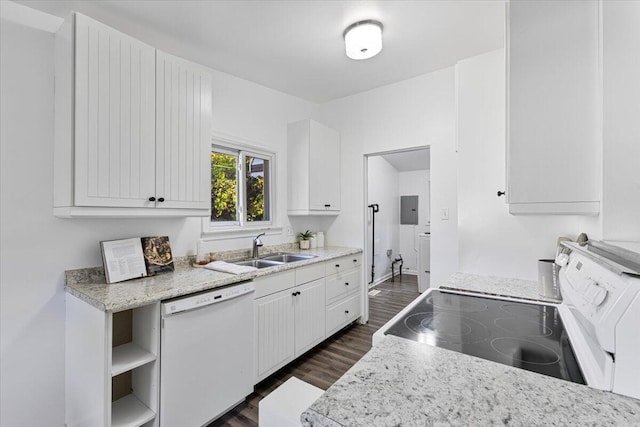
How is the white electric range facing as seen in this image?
to the viewer's left

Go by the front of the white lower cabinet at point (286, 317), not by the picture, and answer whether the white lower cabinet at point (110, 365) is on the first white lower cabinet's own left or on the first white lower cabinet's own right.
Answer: on the first white lower cabinet's own right

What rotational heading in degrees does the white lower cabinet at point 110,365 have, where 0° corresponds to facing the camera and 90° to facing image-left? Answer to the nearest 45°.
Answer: approximately 315°

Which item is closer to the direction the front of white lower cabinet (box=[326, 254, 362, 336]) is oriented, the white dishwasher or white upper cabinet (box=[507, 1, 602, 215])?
the white upper cabinet

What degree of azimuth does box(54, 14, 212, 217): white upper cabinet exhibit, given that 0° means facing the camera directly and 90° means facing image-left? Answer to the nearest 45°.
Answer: approximately 315°

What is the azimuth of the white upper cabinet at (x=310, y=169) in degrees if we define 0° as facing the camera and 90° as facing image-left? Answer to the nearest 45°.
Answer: approximately 315°
